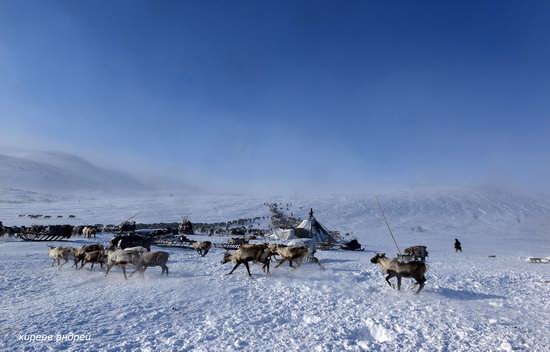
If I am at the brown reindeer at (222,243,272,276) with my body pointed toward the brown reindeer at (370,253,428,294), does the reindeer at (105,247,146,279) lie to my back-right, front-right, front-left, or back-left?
back-right

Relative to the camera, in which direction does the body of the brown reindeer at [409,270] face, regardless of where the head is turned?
to the viewer's left

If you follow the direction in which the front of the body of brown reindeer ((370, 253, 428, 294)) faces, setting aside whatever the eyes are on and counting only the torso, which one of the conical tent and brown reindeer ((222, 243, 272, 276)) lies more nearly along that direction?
the brown reindeer

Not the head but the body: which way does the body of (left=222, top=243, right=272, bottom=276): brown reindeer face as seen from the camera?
to the viewer's left

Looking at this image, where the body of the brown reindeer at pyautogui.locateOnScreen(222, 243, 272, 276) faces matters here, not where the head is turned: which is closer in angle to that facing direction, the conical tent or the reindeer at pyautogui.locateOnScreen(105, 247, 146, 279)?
the reindeer

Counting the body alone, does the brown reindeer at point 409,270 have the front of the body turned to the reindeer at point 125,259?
yes

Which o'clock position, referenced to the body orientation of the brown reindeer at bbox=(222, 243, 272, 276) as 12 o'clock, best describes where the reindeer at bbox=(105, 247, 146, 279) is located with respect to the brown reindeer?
The reindeer is roughly at 12 o'clock from the brown reindeer.

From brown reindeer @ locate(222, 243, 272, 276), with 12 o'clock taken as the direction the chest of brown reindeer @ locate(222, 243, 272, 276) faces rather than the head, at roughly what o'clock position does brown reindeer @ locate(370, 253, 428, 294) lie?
brown reindeer @ locate(370, 253, 428, 294) is roughly at 7 o'clock from brown reindeer @ locate(222, 243, 272, 276).

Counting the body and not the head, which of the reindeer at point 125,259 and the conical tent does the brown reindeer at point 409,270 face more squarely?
the reindeer

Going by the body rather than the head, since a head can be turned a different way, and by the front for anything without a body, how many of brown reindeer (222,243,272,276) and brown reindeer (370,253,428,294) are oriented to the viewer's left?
2

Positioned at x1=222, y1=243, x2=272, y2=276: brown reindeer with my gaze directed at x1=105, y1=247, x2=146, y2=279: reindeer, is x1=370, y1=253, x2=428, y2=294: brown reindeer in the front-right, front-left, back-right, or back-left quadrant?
back-left
